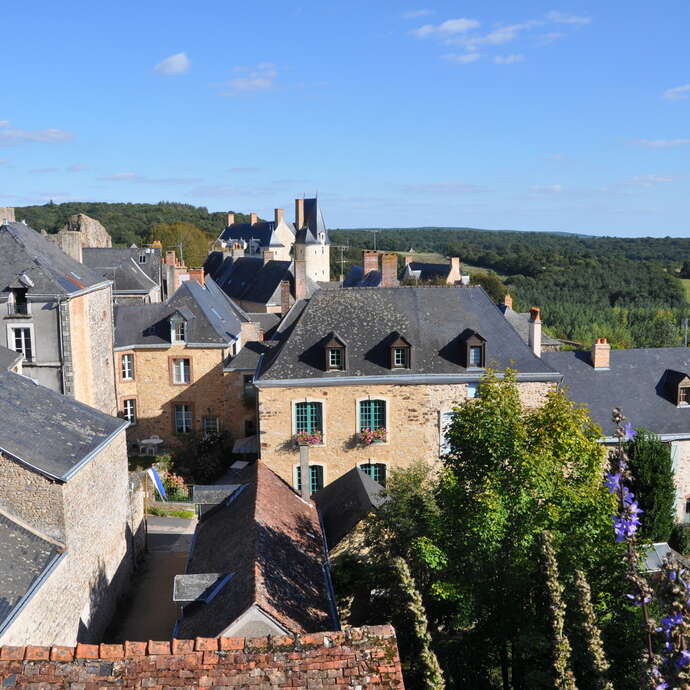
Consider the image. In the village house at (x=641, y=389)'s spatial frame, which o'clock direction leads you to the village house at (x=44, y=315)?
the village house at (x=44, y=315) is roughly at 2 o'clock from the village house at (x=641, y=389).

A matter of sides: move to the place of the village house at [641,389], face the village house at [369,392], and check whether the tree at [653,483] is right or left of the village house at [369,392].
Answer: left

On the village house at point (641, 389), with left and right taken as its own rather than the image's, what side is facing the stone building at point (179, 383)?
right

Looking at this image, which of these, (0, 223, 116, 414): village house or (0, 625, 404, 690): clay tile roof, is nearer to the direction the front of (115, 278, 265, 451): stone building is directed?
the clay tile roof

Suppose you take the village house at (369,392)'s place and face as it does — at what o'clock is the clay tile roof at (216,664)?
The clay tile roof is roughly at 12 o'clock from the village house.

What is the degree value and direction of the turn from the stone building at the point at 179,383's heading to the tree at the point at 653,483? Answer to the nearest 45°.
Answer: approximately 45° to its left

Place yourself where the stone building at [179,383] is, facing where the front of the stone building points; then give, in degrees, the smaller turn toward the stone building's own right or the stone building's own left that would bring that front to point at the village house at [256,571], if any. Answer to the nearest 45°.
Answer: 0° — it already faces it

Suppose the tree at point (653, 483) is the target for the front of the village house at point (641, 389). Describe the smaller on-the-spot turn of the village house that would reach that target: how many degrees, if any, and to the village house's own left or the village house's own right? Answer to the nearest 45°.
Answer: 0° — it already faces it

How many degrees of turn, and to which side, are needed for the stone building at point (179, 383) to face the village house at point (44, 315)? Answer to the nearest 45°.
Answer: approximately 45° to its right

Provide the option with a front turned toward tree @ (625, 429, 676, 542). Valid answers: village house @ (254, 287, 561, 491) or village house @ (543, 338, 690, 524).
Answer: village house @ (543, 338, 690, 524)

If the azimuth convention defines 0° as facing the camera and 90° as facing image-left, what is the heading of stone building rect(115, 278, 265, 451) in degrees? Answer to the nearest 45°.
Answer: approximately 0°

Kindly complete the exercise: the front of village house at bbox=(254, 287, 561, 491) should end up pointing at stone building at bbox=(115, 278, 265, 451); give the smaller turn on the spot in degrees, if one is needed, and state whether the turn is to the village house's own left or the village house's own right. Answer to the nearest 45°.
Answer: approximately 135° to the village house's own right
